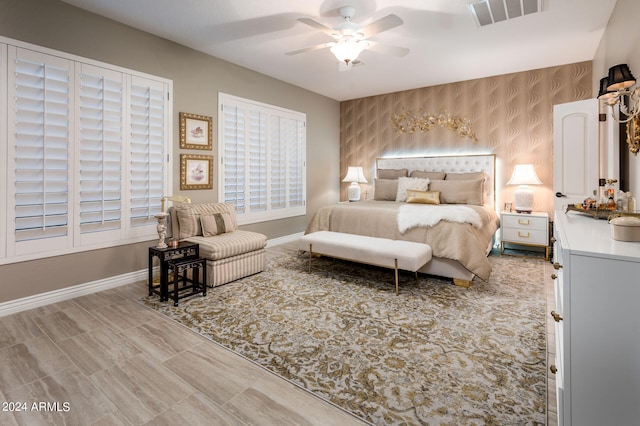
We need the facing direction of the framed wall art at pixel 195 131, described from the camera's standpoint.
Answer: facing the viewer and to the right of the viewer

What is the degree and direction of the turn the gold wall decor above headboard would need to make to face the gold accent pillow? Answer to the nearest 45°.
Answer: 0° — it already faces it

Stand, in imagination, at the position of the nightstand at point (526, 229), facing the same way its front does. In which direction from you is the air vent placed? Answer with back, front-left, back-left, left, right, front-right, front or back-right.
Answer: front

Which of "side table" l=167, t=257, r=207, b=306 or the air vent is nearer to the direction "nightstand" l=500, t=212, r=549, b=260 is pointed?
the air vent

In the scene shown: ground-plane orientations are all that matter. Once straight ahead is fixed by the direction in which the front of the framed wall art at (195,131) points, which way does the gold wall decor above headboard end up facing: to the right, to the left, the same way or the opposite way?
to the right

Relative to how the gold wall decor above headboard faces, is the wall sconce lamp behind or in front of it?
in front

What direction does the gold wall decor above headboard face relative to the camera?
toward the camera

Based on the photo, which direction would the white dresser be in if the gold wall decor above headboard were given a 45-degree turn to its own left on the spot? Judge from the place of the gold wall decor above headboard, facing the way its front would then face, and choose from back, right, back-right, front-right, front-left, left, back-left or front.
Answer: front-right

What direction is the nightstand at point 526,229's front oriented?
toward the camera

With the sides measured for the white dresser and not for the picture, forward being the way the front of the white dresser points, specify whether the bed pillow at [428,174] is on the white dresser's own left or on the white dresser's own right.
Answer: on the white dresser's own right

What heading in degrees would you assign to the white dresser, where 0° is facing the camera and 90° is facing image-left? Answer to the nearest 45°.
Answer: approximately 90°

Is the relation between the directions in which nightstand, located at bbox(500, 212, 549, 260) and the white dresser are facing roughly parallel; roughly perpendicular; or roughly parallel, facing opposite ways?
roughly perpendicular

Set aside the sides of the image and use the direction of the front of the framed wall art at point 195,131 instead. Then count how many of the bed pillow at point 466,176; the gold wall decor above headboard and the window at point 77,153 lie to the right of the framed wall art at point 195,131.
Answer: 1

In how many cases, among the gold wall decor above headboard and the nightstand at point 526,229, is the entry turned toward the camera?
2
